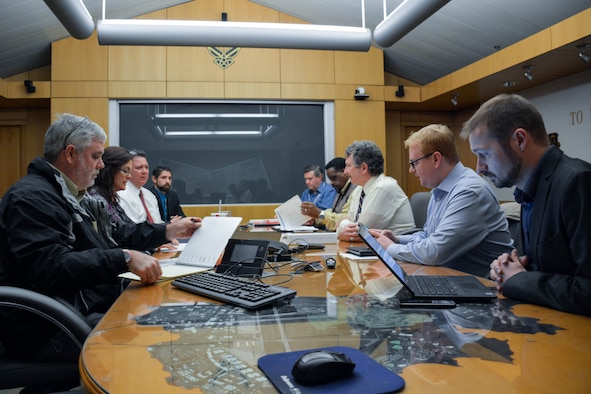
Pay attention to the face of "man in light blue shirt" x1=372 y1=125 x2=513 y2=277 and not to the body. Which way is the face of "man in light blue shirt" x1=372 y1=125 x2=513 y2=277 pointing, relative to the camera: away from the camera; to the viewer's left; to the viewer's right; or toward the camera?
to the viewer's left

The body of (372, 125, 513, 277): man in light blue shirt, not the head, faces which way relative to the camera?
to the viewer's left

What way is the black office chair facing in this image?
to the viewer's right

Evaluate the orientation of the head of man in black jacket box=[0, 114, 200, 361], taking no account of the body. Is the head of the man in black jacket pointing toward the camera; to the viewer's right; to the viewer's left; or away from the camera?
to the viewer's right

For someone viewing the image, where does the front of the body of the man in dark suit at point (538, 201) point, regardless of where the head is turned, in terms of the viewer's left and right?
facing to the left of the viewer

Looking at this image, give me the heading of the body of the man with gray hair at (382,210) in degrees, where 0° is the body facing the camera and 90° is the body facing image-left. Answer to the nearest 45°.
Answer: approximately 90°

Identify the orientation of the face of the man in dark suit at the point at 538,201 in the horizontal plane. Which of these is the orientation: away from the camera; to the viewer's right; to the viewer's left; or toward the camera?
to the viewer's left

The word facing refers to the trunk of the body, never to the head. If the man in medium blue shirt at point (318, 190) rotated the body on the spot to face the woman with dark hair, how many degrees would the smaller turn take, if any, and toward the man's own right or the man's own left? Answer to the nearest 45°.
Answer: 0° — they already face them

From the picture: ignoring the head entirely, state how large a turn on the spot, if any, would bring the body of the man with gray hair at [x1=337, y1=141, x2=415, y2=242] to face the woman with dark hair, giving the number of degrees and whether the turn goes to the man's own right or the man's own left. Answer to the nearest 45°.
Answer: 0° — they already face them

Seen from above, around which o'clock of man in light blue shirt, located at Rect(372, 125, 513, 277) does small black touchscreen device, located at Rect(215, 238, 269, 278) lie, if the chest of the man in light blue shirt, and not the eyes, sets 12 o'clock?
The small black touchscreen device is roughly at 11 o'clock from the man in light blue shirt.

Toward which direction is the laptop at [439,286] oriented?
to the viewer's right

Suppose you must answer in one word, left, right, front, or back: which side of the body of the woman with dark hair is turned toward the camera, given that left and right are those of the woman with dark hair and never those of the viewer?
right
